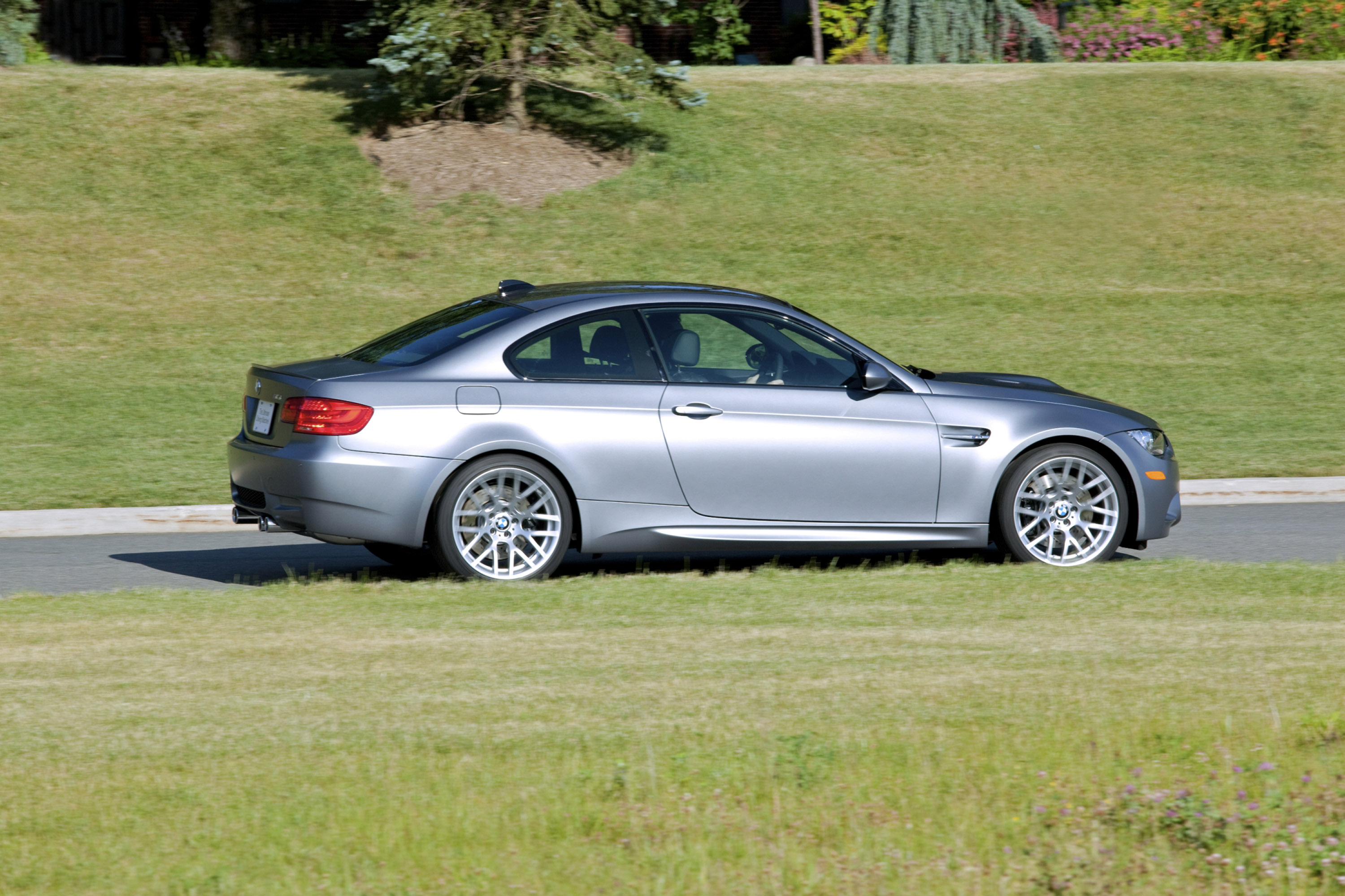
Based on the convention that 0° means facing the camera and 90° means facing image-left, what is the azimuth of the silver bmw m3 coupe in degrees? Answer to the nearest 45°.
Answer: approximately 270°

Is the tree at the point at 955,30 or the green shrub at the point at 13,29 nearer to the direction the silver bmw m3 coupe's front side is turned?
the tree

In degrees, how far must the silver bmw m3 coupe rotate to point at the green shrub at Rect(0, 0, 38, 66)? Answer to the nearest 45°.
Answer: approximately 135° to its left

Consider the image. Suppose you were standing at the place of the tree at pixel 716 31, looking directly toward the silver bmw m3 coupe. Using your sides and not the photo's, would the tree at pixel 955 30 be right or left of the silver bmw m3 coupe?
left

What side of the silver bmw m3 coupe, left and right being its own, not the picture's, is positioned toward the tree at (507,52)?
left

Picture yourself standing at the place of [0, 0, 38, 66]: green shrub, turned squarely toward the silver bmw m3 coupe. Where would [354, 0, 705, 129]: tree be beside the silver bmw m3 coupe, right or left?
left
